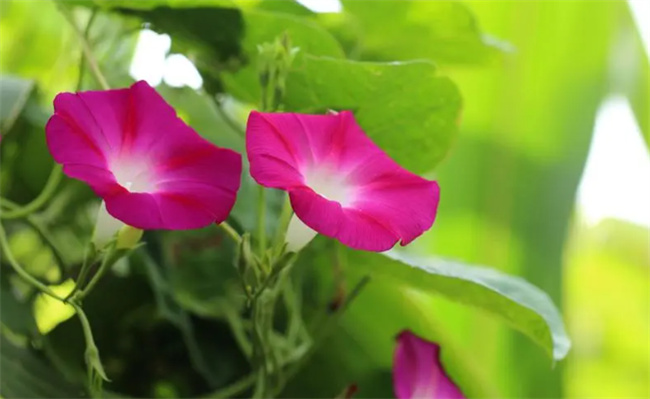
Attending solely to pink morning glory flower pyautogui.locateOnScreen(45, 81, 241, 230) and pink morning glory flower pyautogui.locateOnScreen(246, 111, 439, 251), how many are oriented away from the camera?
0

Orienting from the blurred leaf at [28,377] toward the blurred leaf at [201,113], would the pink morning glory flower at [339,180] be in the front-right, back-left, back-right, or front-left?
front-right

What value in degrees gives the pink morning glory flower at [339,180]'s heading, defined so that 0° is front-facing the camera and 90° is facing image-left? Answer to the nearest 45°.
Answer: approximately 315°

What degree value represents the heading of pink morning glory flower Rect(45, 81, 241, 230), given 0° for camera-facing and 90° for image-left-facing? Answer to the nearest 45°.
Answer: approximately 315°
